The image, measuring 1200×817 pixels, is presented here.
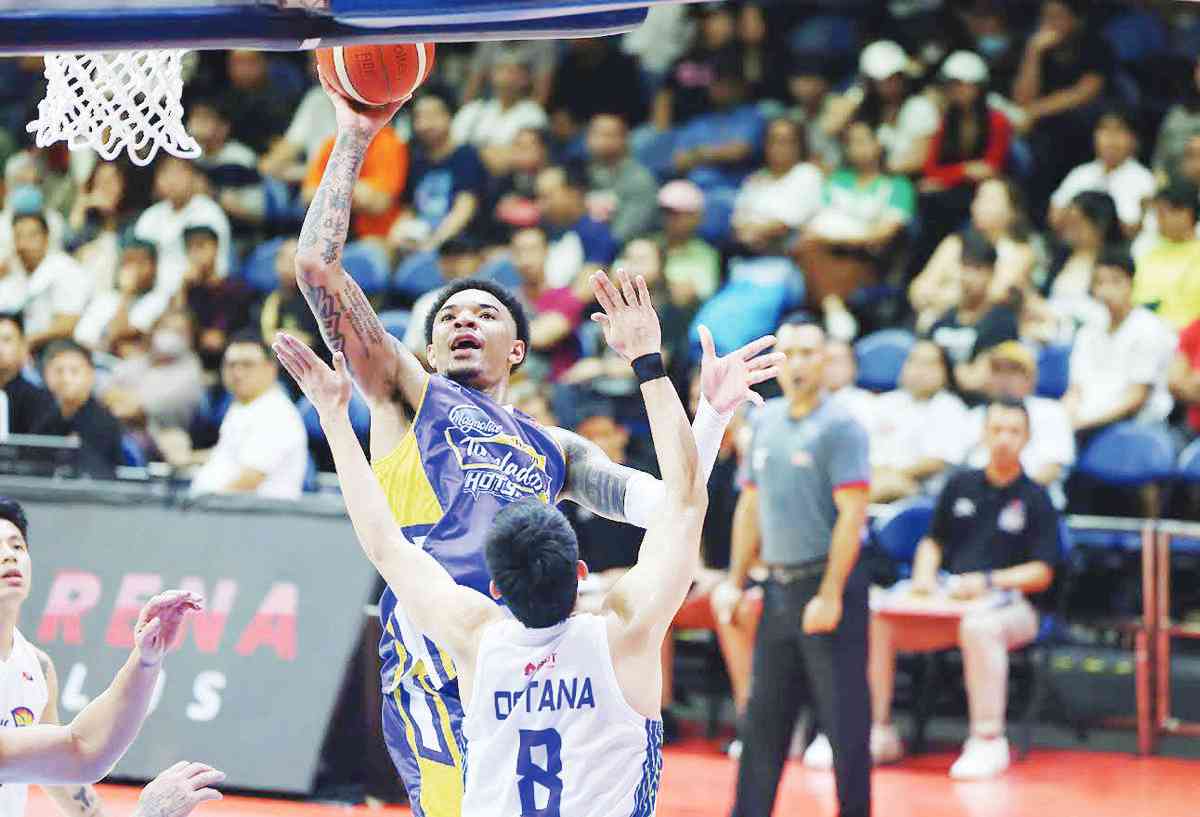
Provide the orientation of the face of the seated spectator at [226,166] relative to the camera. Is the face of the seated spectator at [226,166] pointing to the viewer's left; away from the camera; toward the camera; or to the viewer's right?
toward the camera

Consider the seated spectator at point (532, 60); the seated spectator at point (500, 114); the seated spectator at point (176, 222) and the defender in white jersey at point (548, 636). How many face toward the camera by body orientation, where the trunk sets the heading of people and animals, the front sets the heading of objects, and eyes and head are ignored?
3

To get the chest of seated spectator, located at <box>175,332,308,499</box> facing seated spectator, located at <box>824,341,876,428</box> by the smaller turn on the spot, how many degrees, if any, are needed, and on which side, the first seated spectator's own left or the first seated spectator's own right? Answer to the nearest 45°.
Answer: approximately 135° to the first seated spectator's own left

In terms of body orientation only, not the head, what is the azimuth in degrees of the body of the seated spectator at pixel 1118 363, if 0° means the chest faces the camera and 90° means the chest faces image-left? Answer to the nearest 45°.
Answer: approximately 45°

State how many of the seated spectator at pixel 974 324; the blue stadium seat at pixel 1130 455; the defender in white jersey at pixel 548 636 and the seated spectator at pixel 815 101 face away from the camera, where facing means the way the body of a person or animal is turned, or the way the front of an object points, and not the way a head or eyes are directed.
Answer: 1

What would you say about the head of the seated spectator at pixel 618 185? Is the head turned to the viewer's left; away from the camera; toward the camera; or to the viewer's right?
toward the camera

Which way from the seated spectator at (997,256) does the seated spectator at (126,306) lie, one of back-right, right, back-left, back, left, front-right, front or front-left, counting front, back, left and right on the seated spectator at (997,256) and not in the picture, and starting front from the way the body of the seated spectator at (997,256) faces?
front-right

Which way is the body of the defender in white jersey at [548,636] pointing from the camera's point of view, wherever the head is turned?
away from the camera

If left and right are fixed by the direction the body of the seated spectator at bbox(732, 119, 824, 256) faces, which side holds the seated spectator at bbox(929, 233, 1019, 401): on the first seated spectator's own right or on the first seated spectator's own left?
on the first seated spectator's own left

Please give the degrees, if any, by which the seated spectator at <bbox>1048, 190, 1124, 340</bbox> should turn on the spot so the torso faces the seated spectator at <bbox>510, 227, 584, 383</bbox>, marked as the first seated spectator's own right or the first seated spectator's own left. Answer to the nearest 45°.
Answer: approximately 45° to the first seated spectator's own right

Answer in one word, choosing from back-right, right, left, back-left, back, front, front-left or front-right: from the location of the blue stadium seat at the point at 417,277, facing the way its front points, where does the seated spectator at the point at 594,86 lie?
back

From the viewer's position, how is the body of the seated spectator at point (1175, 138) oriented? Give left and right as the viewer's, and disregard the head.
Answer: facing the viewer and to the left of the viewer

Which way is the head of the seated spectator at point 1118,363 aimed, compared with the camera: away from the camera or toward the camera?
toward the camera
